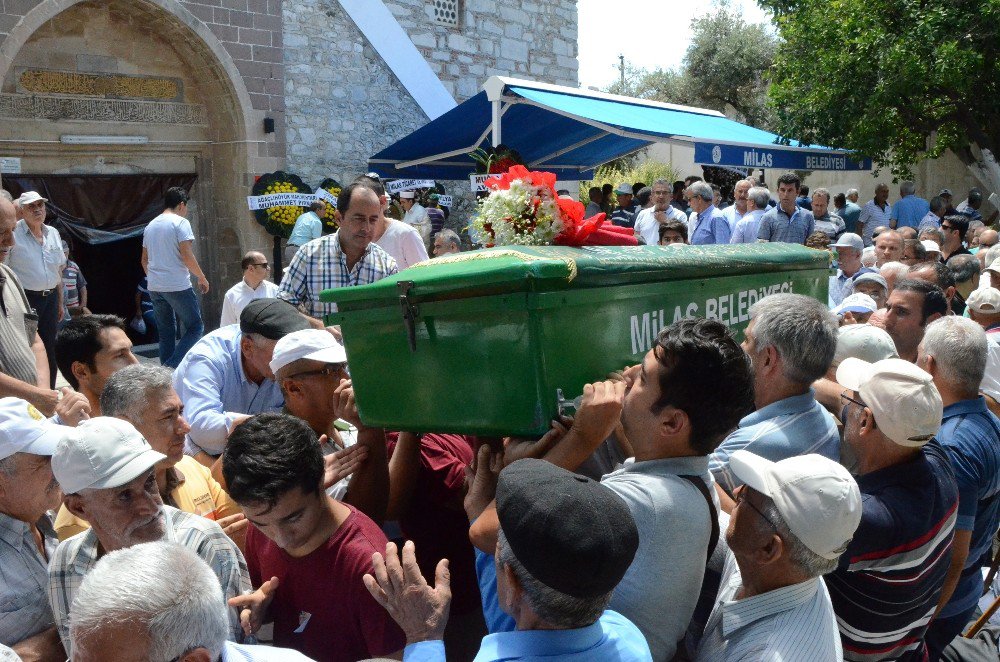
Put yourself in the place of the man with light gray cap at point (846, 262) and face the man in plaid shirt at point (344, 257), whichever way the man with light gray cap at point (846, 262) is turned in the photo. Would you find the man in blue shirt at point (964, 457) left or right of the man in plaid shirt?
left

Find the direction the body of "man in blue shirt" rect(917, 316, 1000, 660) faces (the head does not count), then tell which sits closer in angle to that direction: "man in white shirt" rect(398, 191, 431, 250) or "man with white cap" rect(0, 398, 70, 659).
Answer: the man in white shirt

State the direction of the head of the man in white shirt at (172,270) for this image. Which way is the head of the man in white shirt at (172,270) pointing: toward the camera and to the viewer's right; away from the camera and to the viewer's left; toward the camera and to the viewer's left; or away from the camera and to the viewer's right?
away from the camera and to the viewer's right

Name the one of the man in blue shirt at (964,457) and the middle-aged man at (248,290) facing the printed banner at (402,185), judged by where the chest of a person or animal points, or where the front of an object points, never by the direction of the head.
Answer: the man in blue shirt

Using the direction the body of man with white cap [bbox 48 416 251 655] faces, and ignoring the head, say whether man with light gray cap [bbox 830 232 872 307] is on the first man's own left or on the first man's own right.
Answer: on the first man's own left

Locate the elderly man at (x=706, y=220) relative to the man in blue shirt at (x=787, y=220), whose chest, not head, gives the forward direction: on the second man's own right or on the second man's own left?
on the second man's own right

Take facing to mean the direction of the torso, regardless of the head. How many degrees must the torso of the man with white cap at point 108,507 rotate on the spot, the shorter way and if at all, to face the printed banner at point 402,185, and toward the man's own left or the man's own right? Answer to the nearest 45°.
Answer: approximately 135° to the man's own left

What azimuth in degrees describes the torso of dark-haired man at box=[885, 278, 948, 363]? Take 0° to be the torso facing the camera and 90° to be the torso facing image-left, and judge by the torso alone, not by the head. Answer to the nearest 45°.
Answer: approximately 45°

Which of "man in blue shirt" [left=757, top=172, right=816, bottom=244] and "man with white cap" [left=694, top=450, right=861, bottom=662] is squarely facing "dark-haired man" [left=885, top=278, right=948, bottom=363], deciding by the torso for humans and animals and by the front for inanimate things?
the man in blue shirt

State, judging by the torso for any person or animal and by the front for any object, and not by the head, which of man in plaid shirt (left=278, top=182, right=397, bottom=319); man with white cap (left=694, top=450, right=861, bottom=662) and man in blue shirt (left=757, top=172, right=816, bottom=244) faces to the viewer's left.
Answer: the man with white cap
